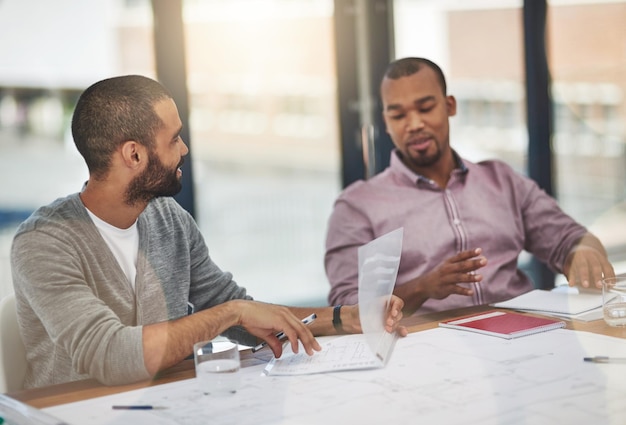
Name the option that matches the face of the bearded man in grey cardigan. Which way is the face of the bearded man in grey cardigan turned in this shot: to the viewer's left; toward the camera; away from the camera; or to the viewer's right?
to the viewer's right

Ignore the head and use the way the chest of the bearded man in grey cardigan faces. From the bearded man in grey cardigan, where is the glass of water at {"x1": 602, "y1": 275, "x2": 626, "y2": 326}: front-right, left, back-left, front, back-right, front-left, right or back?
front-left

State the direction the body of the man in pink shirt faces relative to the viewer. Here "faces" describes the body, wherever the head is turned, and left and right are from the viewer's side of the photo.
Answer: facing the viewer

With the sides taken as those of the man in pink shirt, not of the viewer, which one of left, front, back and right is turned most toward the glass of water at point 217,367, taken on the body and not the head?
front

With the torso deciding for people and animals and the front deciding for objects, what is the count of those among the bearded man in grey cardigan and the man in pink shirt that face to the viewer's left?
0

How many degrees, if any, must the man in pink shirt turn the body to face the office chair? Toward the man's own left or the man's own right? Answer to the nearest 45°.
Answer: approximately 45° to the man's own right

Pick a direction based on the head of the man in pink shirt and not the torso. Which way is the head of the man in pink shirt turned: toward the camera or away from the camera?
toward the camera

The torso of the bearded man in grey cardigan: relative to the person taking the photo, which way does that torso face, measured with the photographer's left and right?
facing the viewer and to the right of the viewer

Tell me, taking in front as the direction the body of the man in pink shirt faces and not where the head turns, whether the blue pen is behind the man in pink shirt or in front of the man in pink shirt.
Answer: in front

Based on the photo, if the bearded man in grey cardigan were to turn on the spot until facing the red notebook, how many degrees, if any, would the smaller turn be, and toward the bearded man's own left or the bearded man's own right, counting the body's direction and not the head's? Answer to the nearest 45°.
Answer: approximately 45° to the bearded man's own left

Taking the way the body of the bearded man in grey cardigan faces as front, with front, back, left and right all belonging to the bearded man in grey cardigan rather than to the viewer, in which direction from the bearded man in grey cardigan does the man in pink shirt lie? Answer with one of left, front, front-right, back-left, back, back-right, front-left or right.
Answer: left
